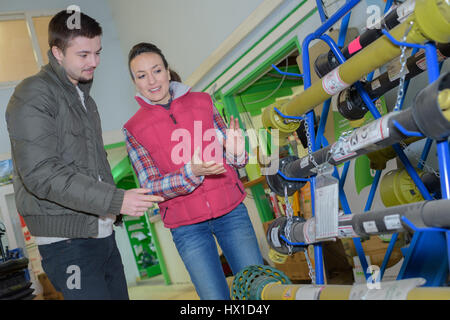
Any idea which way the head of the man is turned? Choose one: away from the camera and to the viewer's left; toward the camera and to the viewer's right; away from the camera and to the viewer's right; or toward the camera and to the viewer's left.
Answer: toward the camera and to the viewer's right

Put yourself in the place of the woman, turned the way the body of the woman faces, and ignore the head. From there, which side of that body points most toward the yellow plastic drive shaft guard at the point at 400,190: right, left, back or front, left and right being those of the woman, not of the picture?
left

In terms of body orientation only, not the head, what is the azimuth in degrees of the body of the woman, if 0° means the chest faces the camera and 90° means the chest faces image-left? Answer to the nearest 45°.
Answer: approximately 0°
